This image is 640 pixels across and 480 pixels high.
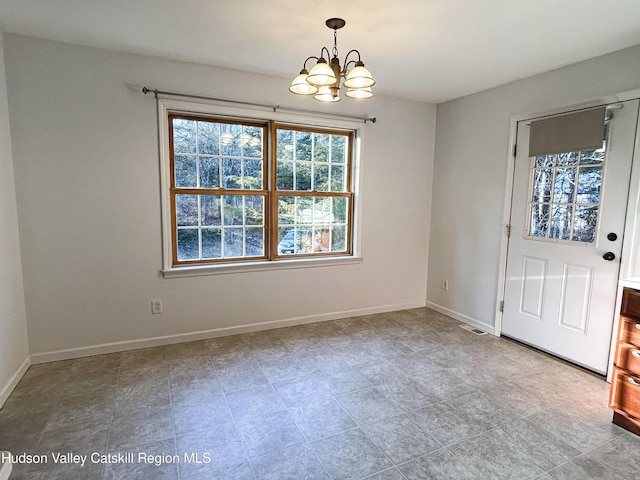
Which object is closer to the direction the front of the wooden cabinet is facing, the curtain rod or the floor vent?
the curtain rod

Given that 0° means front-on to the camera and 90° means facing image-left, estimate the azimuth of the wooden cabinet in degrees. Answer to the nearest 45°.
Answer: approximately 45°

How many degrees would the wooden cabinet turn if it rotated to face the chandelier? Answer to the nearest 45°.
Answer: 0° — it already faces it

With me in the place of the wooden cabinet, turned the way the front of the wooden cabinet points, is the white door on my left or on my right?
on my right

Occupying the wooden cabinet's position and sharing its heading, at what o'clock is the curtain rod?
The curtain rod is roughly at 1 o'clock from the wooden cabinet.

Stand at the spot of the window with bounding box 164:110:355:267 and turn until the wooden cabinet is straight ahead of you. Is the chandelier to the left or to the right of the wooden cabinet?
right

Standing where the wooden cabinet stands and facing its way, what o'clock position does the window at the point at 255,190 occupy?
The window is roughly at 1 o'clock from the wooden cabinet.

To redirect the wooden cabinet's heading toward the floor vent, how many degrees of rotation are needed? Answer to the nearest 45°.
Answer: approximately 90° to its right

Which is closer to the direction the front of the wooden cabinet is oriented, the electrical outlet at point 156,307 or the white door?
the electrical outlet

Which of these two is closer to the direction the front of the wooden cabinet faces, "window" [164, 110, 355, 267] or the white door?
the window
